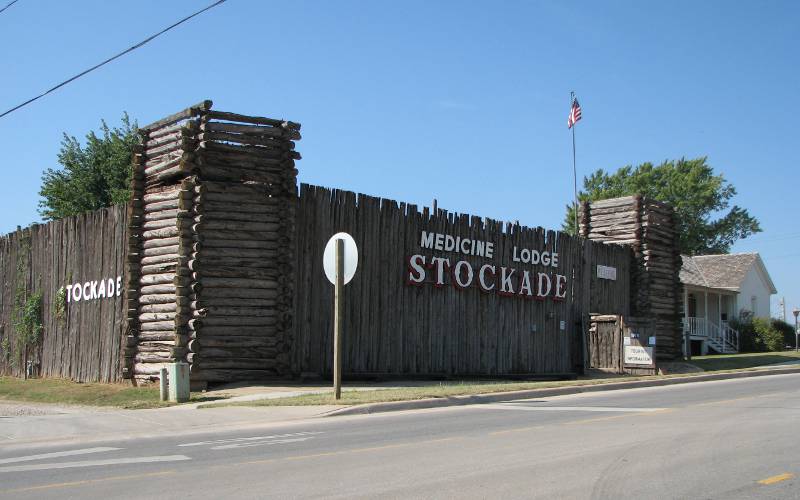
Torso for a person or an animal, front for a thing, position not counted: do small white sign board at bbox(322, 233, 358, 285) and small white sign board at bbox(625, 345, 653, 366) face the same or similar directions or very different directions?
very different directions

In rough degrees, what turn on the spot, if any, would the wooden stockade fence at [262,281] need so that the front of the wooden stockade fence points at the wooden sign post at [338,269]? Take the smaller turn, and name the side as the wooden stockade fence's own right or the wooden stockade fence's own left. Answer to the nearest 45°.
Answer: approximately 45° to the wooden stockade fence's own right

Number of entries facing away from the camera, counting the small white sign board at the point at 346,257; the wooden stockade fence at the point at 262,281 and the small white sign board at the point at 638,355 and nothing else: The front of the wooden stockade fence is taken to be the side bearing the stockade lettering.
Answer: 1

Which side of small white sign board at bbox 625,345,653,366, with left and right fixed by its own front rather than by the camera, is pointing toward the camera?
front

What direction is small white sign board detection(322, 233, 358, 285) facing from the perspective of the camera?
away from the camera

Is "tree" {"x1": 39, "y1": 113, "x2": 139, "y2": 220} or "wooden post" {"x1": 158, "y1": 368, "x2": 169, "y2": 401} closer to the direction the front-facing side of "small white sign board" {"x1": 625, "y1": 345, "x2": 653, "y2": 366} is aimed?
the wooden post

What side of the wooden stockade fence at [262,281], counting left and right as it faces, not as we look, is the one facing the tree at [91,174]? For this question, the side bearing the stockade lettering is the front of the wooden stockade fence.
back

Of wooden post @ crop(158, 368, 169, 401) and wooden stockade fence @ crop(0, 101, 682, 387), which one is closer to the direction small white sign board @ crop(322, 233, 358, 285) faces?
the wooden stockade fence

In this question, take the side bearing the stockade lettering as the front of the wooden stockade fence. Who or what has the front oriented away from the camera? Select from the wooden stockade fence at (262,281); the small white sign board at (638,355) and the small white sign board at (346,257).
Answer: the small white sign board at (346,257)

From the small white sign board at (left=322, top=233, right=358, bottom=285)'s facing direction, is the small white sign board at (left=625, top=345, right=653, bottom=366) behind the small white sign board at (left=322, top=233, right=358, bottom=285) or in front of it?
in front

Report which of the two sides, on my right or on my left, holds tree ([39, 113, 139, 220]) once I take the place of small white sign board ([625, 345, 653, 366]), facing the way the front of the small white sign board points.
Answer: on my right

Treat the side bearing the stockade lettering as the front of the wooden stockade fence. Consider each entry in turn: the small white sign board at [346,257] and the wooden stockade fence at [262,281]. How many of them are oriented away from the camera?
1
